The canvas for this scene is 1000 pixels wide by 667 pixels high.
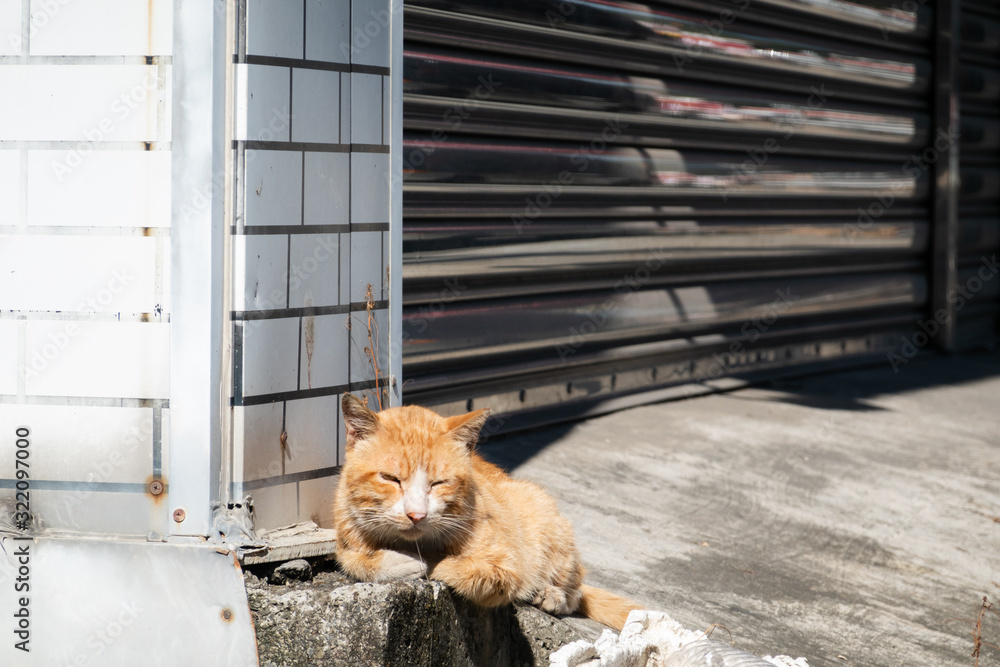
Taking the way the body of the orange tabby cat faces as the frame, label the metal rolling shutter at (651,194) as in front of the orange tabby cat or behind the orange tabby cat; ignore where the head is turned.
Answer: behind

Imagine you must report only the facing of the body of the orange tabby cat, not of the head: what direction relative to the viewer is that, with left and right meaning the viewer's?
facing the viewer and to the left of the viewer

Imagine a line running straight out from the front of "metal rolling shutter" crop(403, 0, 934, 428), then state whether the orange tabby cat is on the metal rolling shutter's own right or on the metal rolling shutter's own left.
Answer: on the metal rolling shutter's own right

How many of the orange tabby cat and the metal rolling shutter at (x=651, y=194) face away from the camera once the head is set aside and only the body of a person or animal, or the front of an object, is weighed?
0

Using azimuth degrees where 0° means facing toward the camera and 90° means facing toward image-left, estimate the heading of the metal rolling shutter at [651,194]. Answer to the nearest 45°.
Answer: approximately 315°
